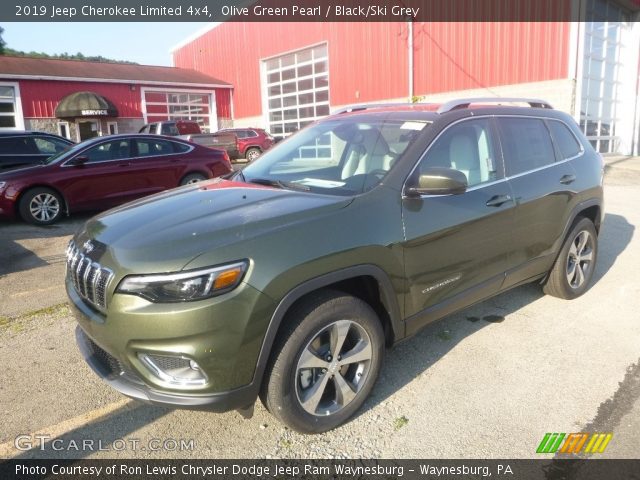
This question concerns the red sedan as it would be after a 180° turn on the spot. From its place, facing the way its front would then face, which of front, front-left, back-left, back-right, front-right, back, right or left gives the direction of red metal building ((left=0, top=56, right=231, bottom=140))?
front-left

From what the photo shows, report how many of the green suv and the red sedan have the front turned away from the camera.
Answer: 0

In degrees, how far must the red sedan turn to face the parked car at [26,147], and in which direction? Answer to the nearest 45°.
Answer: approximately 90° to its right

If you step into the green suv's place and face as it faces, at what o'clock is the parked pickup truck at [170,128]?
The parked pickup truck is roughly at 4 o'clock from the green suv.

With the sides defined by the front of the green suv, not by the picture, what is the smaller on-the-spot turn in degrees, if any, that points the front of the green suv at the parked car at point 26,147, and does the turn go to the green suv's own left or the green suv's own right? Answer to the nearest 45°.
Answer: approximately 90° to the green suv's own right

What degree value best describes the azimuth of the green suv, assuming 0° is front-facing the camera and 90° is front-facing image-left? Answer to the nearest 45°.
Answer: approximately 45°

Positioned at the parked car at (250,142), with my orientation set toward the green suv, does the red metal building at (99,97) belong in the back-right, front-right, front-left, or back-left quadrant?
back-right

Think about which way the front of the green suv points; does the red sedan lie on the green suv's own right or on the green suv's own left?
on the green suv's own right

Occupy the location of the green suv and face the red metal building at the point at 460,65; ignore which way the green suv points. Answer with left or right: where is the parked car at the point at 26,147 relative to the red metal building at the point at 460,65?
left
